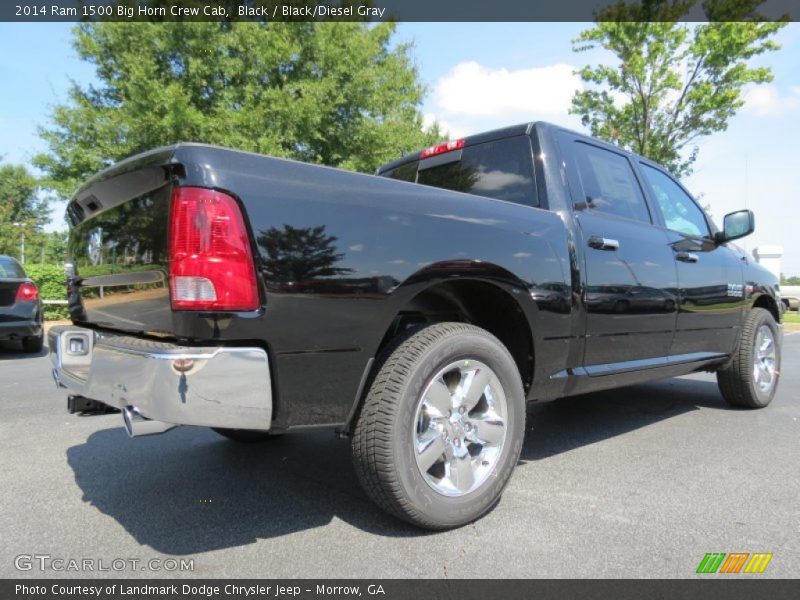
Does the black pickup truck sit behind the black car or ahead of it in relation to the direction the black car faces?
behind

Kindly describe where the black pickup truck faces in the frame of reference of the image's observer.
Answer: facing away from the viewer and to the right of the viewer

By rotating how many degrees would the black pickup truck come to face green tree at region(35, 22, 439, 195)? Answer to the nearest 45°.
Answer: approximately 45° to its left

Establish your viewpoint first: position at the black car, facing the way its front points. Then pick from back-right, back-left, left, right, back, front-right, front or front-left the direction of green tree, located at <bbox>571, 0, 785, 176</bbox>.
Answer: right

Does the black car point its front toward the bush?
yes

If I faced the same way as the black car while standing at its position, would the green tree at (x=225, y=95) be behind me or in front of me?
in front

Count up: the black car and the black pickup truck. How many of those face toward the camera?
0

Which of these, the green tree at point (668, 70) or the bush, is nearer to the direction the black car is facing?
the bush

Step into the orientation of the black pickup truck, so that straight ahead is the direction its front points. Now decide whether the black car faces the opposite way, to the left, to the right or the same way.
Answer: to the left

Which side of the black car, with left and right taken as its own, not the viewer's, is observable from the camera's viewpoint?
back

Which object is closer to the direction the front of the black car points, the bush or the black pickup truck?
the bush

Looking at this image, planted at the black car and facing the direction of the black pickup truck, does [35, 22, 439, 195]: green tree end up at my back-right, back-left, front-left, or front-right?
back-left
